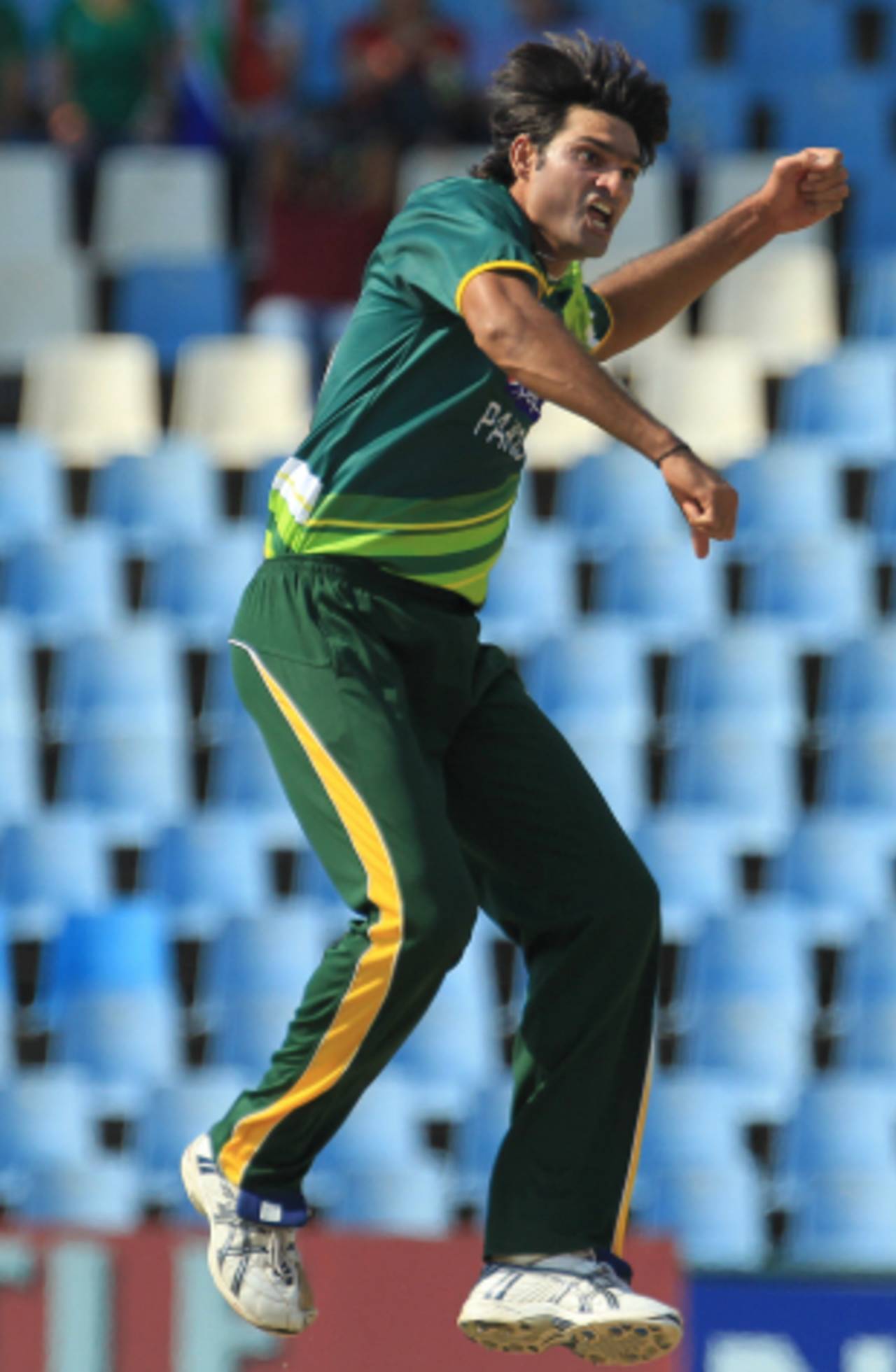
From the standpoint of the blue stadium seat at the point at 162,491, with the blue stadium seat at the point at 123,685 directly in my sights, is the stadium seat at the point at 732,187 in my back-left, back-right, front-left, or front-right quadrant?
back-left

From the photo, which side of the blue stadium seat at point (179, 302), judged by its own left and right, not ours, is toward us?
front

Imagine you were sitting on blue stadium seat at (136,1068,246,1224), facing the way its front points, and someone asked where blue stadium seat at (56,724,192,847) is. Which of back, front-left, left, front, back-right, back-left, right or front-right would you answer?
back

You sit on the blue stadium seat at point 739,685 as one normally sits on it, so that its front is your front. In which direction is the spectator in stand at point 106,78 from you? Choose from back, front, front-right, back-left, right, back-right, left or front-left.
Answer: back-right

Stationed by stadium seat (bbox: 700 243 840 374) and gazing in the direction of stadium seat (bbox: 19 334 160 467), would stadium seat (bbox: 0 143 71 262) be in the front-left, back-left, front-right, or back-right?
front-right

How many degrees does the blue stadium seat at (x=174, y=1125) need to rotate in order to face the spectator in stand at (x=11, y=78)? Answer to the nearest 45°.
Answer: approximately 180°

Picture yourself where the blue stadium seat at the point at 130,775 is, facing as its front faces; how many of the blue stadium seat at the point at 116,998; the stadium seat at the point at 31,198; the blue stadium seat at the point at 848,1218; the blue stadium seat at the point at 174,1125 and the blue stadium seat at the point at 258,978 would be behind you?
1

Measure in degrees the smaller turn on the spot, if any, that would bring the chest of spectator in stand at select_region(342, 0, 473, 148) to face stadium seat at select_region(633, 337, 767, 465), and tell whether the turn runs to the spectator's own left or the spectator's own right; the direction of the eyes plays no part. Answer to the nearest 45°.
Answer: approximately 45° to the spectator's own left

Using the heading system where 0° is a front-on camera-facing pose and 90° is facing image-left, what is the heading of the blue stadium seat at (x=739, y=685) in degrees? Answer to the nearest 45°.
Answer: approximately 0°

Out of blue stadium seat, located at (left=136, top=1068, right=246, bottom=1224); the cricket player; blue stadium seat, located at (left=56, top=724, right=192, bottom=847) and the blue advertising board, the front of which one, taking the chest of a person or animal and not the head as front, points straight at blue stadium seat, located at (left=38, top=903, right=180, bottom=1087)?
blue stadium seat, located at (left=56, top=724, right=192, bottom=847)

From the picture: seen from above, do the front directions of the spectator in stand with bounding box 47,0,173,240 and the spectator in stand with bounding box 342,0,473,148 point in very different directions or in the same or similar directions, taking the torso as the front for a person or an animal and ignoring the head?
same or similar directions

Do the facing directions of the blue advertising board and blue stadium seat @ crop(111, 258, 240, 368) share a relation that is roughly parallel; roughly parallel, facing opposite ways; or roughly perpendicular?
roughly parallel

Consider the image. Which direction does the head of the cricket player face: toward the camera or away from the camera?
toward the camera

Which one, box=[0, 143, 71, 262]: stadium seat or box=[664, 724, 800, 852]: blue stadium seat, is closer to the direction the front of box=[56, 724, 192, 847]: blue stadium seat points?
the blue stadium seat

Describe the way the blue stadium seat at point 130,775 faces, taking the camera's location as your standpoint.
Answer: facing the viewer
